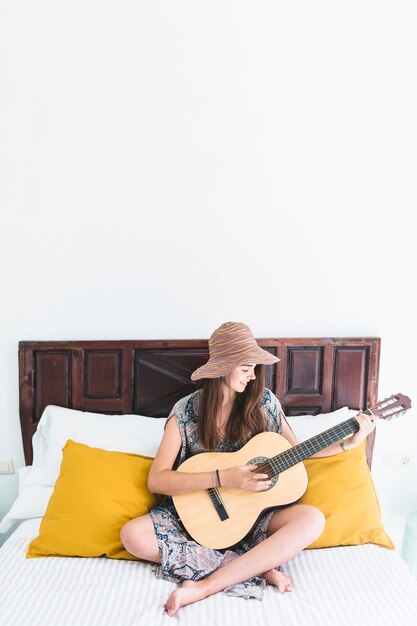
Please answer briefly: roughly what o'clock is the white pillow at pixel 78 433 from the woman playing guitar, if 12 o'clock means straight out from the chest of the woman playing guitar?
The white pillow is roughly at 4 o'clock from the woman playing guitar.

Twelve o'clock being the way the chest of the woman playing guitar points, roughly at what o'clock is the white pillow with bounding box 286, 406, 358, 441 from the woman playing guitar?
The white pillow is roughly at 7 o'clock from the woman playing guitar.

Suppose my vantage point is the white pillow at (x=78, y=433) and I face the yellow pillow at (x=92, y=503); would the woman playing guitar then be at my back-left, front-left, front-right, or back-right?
front-left

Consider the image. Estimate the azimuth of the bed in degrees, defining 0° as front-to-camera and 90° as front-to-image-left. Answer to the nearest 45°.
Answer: approximately 0°

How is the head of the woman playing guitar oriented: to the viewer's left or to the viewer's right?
to the viewer's right

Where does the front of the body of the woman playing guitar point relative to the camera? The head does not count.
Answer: toward the camera
